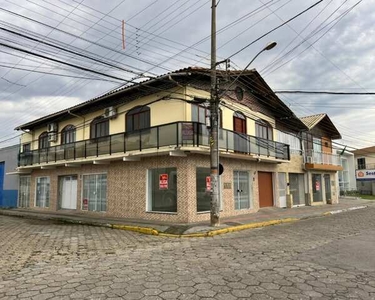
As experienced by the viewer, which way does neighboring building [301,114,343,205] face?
facing the viewer and to the right of the viewer

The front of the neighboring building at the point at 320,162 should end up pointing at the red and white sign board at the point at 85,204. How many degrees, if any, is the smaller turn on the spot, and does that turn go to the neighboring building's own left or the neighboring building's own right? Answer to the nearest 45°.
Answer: approximately 90° to the neighboring building's own right

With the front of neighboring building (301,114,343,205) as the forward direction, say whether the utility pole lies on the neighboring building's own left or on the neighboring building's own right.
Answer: on the neighboring building's own right

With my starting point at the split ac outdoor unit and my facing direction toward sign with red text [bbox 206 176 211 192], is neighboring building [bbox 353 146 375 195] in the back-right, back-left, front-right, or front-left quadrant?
front-left

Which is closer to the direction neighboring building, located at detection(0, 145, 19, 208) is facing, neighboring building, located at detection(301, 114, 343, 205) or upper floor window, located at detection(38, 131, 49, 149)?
the upper floor window

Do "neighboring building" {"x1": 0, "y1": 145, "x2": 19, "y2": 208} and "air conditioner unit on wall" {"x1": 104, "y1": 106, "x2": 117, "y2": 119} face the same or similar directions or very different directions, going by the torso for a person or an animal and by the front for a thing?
same or similar directions

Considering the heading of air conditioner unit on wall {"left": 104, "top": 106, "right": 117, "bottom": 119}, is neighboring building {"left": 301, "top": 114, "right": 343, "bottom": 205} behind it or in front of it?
behind

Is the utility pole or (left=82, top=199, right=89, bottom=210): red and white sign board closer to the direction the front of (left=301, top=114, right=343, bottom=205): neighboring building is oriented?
the utility pole

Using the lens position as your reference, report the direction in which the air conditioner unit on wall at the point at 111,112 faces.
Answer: facing the viewer and to the left of the viewer
